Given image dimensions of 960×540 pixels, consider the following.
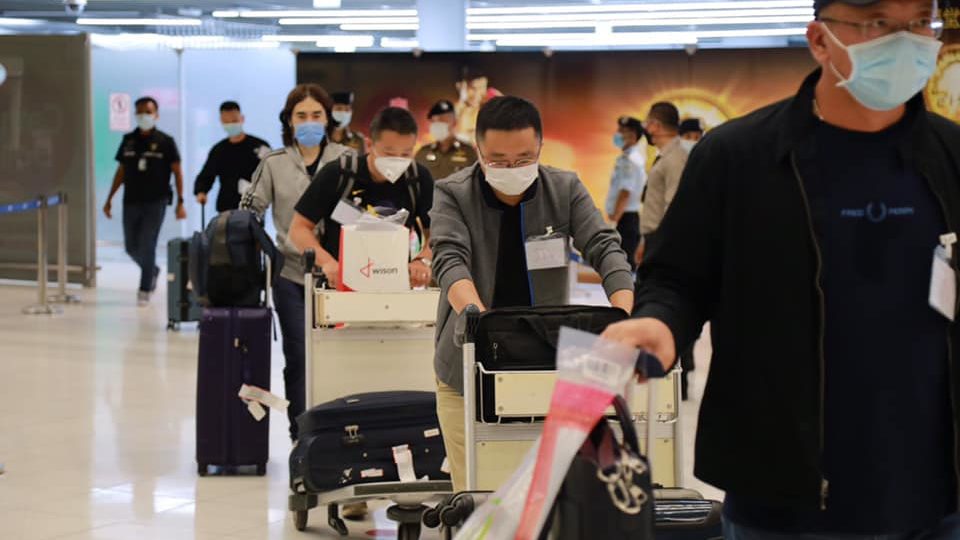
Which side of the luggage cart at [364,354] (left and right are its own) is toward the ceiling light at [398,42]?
back

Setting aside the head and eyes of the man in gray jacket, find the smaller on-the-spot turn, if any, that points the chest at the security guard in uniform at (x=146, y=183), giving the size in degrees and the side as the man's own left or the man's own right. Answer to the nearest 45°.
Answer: approximately 180°

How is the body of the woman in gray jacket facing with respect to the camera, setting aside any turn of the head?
toward the camera

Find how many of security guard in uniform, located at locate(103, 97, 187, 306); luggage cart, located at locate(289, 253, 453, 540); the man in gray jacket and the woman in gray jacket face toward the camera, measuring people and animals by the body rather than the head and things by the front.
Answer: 4

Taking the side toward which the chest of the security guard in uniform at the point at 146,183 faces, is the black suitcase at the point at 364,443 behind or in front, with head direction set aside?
in front

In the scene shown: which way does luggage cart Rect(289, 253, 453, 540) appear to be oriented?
toward the camera

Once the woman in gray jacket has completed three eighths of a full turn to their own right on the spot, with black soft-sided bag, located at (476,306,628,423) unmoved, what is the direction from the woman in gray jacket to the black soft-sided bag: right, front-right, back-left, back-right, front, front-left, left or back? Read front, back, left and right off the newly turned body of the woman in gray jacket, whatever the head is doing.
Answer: back-left

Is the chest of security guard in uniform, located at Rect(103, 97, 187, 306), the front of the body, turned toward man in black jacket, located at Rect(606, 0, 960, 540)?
yes

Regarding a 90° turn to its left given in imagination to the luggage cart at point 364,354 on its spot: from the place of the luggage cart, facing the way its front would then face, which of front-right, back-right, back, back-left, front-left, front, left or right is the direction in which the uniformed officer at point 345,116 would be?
left

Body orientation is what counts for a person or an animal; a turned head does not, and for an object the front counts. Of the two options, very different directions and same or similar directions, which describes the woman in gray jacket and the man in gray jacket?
same or similar directions

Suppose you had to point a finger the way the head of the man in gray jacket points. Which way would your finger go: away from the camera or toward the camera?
toward the camera

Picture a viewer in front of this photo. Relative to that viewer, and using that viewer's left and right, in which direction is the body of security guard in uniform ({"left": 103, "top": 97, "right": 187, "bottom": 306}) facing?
facing the viewer

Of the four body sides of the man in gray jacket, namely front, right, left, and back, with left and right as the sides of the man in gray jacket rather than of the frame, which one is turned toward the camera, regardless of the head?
front

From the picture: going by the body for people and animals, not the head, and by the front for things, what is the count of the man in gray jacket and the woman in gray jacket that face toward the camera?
2

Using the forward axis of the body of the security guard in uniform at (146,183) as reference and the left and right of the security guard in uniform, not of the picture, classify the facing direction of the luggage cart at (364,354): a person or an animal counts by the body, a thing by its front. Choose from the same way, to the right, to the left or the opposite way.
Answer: the same way

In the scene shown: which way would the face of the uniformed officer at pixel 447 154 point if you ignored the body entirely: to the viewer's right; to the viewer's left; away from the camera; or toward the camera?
toward the camera

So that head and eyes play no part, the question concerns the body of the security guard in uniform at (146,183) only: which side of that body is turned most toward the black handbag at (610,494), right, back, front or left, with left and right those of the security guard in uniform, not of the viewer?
front
